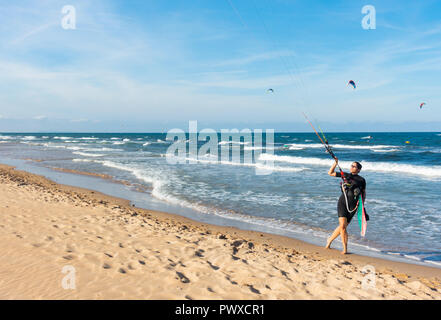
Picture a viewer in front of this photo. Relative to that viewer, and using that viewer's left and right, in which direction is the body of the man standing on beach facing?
facing the viewer and to the left of the viewer
